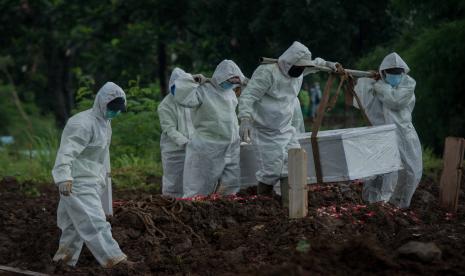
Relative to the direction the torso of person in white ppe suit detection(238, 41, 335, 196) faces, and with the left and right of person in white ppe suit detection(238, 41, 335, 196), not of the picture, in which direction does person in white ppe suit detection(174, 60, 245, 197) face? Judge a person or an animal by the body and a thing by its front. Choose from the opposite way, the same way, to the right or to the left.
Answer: the same way

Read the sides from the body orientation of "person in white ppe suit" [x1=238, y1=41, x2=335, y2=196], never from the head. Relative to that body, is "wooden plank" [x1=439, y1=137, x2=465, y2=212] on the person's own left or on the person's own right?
on the person's own left

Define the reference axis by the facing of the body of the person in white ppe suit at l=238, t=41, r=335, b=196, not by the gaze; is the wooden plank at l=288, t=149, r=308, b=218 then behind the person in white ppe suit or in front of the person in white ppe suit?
in front

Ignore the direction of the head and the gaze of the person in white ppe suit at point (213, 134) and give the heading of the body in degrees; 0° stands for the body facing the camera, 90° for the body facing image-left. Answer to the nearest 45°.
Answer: approximately 315°

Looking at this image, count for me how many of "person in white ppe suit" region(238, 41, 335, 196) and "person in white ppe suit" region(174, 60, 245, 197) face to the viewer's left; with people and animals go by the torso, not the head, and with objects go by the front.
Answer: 0

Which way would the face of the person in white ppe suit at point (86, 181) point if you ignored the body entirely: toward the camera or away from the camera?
toward the camera

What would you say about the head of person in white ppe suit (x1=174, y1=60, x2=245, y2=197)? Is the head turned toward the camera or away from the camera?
toward the camera
